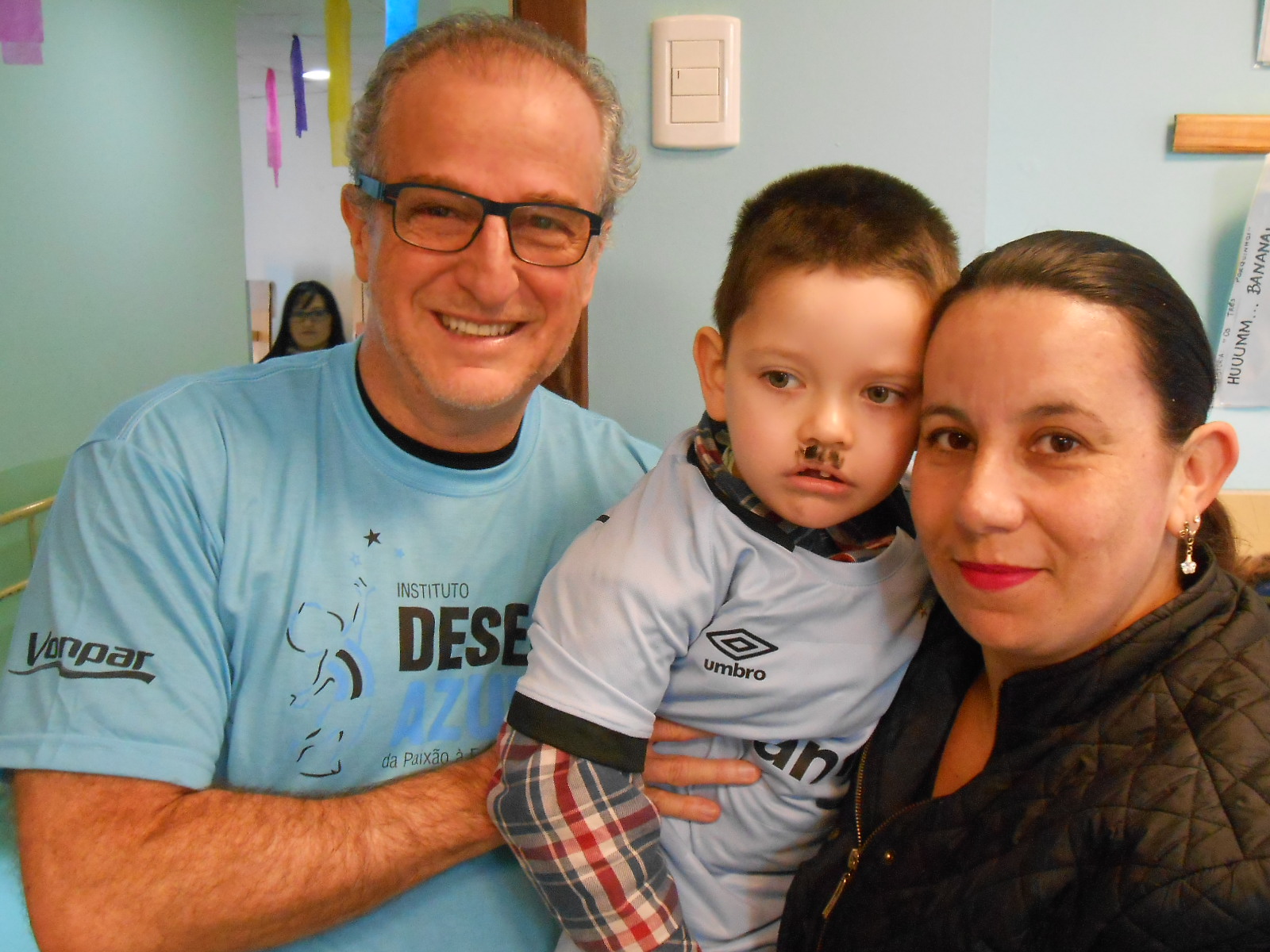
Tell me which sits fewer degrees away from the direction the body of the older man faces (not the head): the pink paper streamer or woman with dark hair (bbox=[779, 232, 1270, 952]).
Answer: the woman with dark hair

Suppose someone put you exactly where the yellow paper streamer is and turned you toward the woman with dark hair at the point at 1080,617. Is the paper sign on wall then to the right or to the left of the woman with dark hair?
left

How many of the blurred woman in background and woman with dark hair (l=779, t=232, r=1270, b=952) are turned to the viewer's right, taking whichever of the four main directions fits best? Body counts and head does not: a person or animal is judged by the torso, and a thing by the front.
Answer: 0

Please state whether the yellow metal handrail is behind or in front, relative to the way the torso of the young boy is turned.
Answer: behind

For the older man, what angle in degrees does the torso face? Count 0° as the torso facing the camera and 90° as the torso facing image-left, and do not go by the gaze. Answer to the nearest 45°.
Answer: approximately 315°

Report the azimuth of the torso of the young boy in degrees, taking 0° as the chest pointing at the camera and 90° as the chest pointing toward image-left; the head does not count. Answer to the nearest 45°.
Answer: approximately 315°

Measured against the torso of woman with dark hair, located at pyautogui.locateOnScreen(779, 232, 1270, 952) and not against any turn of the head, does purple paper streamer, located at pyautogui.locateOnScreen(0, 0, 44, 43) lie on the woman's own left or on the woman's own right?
on the woman's own right
